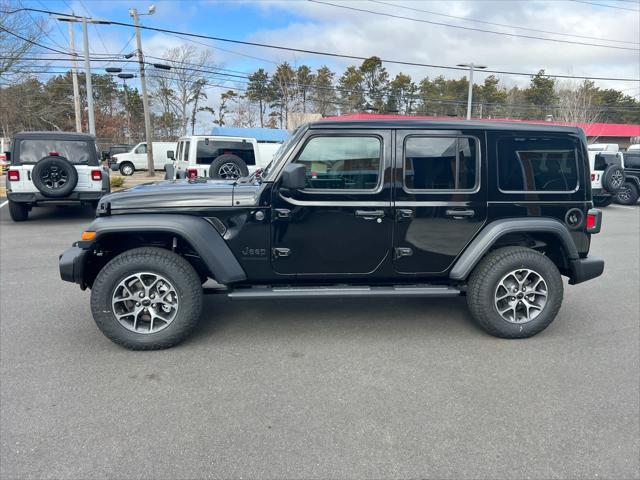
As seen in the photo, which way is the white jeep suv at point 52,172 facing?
away from the camera

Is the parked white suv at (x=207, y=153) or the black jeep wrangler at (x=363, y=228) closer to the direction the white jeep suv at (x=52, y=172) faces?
the parked white suv

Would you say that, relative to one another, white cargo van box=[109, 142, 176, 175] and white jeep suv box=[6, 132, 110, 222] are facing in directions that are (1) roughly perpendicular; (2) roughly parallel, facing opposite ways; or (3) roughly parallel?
roughly perpendicular

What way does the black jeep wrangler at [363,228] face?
to the viewer's left

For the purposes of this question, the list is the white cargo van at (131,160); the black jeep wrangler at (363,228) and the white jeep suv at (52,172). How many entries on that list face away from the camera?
1

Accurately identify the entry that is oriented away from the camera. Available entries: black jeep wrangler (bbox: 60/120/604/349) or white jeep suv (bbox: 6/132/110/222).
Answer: the white jeep suv

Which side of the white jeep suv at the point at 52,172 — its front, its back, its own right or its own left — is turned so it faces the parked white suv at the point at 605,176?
right

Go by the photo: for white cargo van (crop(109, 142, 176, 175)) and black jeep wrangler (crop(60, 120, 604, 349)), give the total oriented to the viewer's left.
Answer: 2

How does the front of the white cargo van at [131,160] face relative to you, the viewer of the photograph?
facing to the left of the viewer

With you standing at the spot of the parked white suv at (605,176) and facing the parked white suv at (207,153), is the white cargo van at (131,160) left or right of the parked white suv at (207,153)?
right

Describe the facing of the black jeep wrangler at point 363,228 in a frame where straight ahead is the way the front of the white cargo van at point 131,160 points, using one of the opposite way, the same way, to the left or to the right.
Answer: the same way
